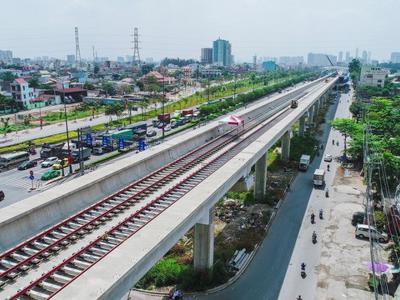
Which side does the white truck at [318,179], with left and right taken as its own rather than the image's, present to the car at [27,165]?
left

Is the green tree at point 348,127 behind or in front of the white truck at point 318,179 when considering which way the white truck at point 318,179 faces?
in front

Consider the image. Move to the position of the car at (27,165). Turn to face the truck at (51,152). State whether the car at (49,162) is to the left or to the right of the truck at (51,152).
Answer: right
